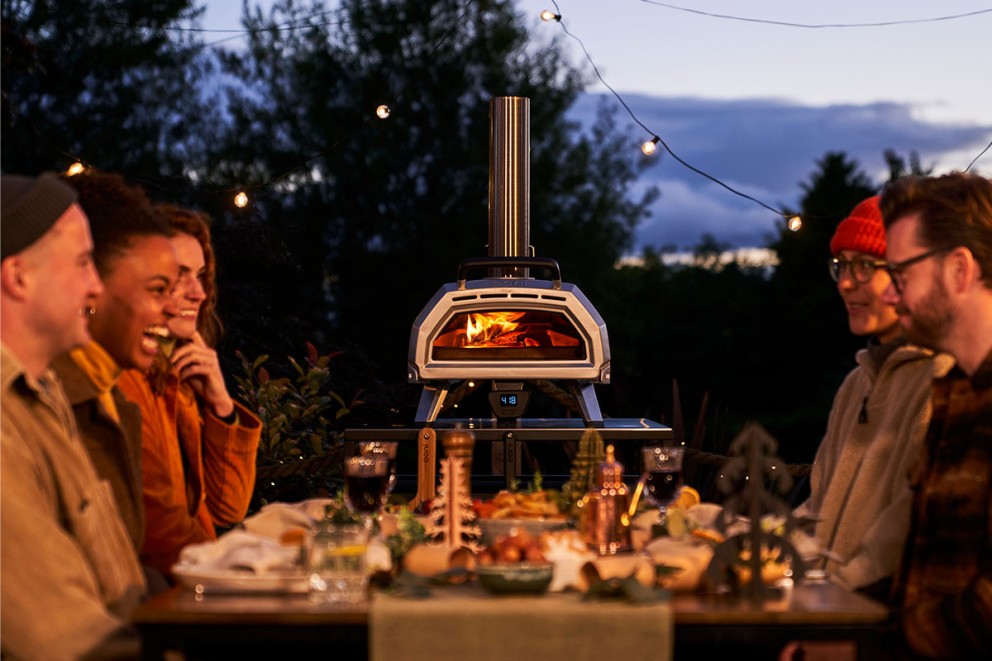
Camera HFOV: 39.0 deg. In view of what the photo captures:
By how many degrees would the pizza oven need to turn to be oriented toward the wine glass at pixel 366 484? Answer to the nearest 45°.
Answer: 0° — it already faces it

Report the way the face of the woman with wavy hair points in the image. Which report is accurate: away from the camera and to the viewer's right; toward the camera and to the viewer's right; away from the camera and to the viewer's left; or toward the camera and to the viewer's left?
toward the camera and to the viewer's right

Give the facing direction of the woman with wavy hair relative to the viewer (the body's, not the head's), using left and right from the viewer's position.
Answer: facing the viewer and to the right of the viewer

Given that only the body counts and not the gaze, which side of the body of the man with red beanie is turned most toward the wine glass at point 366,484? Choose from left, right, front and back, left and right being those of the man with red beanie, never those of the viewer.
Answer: front

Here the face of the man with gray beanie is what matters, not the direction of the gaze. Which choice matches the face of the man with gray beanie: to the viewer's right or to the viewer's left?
to the viewer's right

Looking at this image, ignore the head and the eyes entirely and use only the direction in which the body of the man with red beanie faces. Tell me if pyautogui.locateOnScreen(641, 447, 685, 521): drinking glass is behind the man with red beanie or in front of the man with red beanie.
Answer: in front

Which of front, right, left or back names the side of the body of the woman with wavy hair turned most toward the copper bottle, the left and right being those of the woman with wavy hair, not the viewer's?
front

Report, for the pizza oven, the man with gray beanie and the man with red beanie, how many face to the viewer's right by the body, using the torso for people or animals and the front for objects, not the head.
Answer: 1

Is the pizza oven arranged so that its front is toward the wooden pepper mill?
yes

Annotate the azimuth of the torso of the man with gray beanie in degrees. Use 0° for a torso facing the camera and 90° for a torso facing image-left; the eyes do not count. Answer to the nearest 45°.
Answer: approximately 270°

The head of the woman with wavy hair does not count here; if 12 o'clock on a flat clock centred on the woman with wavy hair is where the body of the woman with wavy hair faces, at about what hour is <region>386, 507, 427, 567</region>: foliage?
The foliage is roughly at 1 o'clock from the woman with wavy hair.

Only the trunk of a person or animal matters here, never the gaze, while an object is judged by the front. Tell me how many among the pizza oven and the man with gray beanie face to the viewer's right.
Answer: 1

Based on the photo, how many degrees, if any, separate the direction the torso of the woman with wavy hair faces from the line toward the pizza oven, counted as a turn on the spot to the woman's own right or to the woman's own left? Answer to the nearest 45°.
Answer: approximately 90° to the woman's own left

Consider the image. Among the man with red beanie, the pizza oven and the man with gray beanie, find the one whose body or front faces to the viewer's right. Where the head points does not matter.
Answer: the man with gray beanie

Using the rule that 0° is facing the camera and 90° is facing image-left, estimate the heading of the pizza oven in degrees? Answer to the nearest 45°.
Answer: approximately 0°

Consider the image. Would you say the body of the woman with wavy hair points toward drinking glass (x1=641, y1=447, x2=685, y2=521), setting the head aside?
yes
